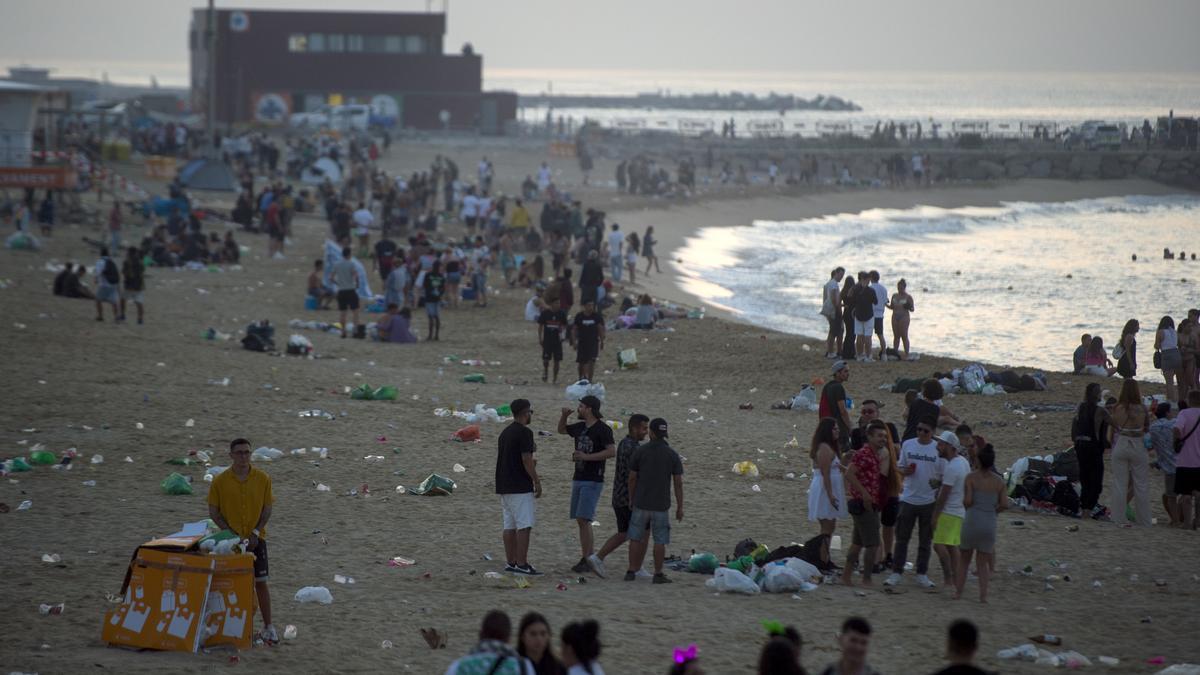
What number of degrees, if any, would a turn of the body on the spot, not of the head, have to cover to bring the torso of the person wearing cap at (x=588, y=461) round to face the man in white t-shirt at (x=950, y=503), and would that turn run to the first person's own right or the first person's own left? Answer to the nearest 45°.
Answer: approximately 135° to the first person's own left

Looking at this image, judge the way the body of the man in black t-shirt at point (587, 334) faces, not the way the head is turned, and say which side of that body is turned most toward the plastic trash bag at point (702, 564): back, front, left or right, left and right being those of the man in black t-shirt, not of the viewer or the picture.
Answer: front

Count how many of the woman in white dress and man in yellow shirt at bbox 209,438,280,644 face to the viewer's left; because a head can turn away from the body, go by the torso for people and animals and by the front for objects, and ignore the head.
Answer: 0

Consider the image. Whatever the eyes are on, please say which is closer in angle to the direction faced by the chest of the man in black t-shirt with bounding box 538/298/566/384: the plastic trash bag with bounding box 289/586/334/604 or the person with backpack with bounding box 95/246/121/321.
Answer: the plastic trash bag

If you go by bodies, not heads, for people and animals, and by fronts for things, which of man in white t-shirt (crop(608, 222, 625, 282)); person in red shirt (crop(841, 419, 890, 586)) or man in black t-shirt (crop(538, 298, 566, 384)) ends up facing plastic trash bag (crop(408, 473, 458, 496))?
the man in black t-shirt

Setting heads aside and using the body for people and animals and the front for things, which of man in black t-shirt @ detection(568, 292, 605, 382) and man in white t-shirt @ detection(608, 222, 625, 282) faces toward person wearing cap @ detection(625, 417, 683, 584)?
the man in black t-shirt

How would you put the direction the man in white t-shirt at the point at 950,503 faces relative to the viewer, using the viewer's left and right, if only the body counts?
facing to the left of the viewer

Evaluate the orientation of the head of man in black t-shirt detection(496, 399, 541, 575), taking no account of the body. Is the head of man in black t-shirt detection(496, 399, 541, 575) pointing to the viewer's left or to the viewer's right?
to the viewer's right
